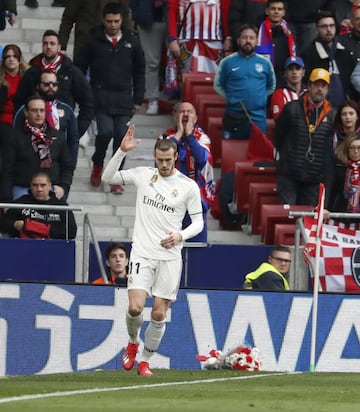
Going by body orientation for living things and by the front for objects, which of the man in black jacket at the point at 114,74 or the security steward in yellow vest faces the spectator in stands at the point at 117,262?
the man in black jacket

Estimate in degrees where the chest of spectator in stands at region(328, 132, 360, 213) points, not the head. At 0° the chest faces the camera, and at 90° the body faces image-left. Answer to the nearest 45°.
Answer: approximately 0°

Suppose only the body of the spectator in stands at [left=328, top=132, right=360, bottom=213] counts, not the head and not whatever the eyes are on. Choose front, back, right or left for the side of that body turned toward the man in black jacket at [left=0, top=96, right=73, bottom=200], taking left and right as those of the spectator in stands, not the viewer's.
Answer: right

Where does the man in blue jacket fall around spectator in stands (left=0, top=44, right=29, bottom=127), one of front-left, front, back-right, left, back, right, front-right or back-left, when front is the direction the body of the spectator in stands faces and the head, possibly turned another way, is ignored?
left

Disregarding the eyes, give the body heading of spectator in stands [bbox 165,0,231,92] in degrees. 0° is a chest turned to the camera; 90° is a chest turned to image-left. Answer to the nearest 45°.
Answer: approximately 0°
